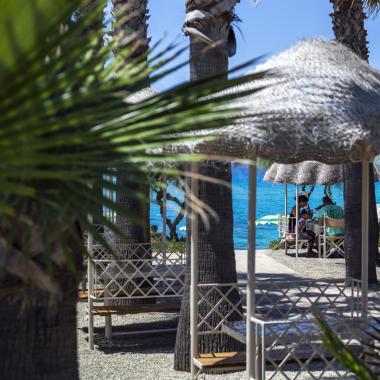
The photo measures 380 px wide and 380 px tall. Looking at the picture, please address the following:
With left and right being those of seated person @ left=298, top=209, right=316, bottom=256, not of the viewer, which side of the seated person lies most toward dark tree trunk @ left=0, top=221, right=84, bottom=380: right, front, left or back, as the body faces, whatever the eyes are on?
right

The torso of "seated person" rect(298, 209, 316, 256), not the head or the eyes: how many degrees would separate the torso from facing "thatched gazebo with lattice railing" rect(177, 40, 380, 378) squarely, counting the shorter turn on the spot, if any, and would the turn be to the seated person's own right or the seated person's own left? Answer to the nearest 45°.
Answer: approximately 90° to the seated person's own right

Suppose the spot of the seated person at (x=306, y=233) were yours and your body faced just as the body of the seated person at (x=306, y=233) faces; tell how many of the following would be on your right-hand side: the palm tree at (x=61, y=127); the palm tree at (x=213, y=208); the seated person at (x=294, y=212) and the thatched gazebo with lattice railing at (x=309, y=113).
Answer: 3

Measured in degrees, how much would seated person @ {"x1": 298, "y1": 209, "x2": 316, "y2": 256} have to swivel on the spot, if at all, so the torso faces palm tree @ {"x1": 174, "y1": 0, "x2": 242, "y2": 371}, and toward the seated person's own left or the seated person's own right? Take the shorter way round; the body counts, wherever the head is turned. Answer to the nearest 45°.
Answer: approximately 90° to the seated person's own right

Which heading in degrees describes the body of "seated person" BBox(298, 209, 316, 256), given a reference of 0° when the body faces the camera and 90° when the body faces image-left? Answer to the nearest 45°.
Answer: approximately 270°

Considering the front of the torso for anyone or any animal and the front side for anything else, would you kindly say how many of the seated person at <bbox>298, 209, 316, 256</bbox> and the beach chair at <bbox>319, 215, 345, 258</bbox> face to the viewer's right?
1
